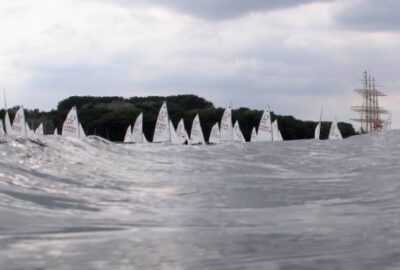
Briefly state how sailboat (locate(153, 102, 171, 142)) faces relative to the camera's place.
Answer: facing to the right of the viewer
